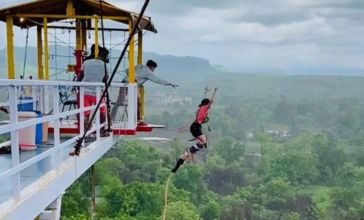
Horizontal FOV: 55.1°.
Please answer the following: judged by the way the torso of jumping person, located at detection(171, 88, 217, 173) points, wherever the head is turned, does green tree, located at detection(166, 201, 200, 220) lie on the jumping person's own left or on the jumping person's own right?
on the jumping person's own left
